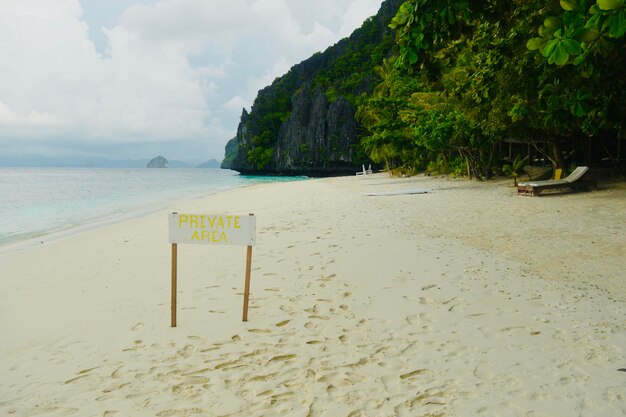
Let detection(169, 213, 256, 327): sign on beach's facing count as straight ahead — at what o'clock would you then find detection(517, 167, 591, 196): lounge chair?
The lounge chair is roughly at 8 o'clock from the sign on beach.
